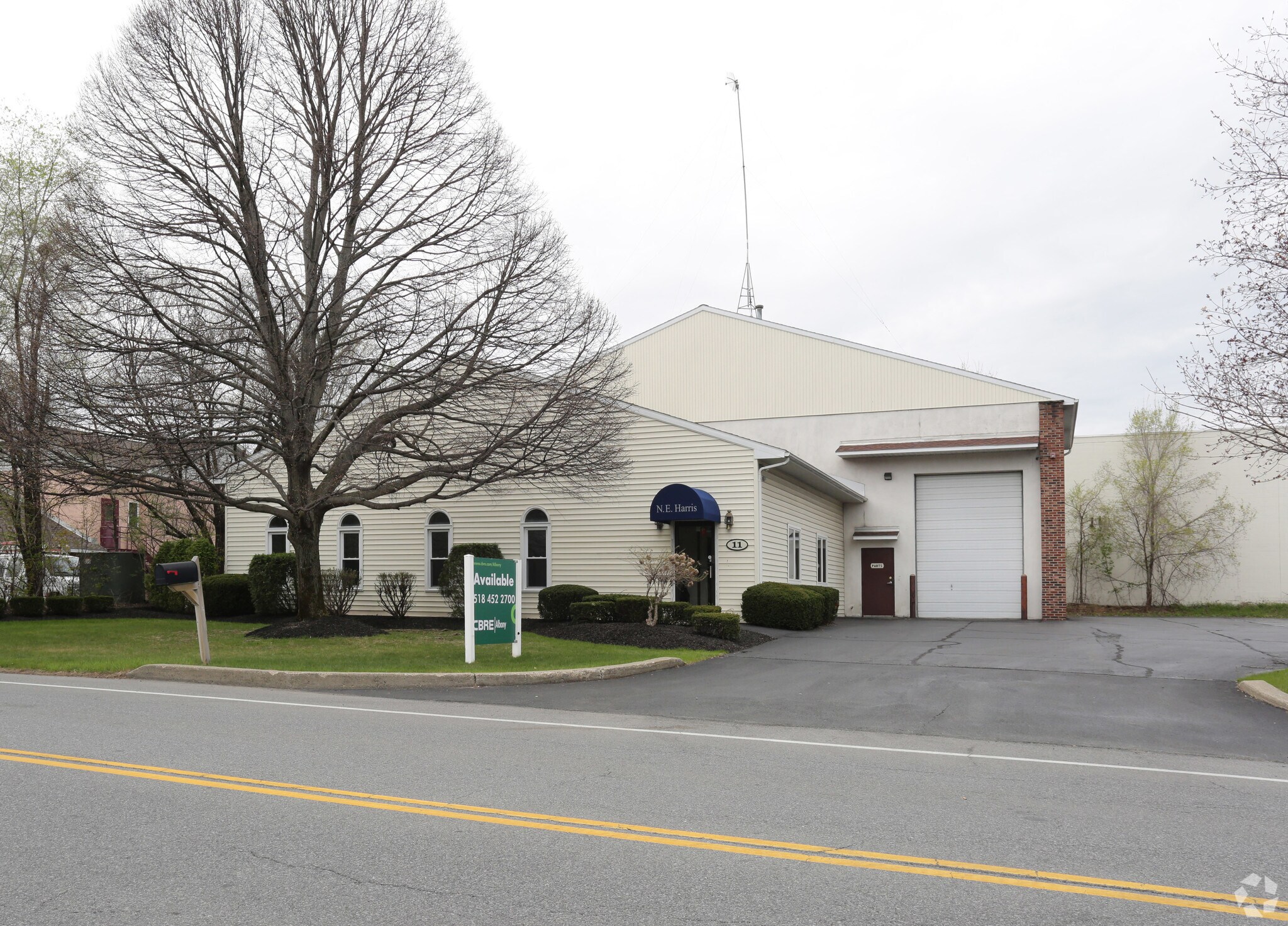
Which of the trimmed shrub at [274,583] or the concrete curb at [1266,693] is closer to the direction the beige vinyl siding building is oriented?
the concrete curb

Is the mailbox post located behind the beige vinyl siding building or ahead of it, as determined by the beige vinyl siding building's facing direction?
ahead

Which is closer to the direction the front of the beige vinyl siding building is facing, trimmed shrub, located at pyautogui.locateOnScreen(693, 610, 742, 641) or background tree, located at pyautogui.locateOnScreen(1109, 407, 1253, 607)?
the trimmed shrub

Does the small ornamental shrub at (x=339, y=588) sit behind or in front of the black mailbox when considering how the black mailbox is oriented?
behind

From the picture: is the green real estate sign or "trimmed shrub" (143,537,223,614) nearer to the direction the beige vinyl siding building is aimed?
the green real estate sign

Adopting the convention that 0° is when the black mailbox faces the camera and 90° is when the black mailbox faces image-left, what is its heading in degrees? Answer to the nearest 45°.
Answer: approximately 45°

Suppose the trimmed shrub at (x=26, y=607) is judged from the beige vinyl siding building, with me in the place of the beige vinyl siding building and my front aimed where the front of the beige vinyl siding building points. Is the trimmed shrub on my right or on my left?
on my right

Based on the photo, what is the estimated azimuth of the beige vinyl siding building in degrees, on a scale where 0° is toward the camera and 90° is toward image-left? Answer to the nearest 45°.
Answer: approximately 0°

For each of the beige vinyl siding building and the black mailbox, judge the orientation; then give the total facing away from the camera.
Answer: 0

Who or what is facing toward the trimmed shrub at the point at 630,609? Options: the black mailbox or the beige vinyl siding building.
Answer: the beige vinyl siding building

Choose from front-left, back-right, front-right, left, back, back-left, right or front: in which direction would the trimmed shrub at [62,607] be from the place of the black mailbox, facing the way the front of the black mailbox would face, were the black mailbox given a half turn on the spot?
front-left
